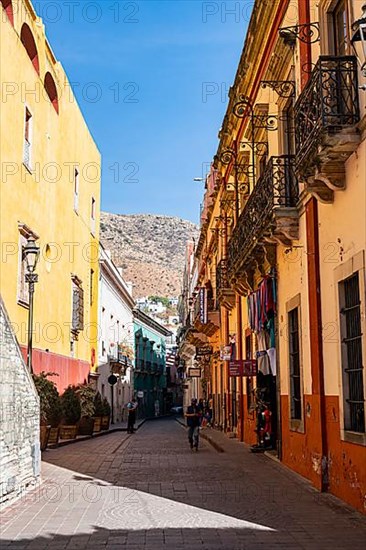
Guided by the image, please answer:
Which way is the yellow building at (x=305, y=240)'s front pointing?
to the viewer's left

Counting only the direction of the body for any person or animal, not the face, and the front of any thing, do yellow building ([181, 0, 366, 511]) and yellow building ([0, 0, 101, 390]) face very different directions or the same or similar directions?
very different directions

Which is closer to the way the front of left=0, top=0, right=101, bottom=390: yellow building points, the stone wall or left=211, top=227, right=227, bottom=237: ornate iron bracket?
the ornate iron bracket

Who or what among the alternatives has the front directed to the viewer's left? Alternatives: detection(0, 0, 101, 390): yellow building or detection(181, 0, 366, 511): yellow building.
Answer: detection(181, 0, 366, 511): yellow building

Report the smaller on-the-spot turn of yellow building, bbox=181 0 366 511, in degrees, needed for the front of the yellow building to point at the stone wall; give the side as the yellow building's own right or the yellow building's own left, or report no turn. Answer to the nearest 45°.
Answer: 0° — it already faces it

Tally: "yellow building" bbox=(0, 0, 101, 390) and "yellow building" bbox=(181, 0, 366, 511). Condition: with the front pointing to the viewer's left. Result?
1

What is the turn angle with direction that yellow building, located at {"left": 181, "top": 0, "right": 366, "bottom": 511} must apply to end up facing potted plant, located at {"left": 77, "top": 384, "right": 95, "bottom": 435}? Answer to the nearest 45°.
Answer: approximately 45° to its right

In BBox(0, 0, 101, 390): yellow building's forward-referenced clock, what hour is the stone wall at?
The stone wall is roughly at 3 o'clock from the yellow building.

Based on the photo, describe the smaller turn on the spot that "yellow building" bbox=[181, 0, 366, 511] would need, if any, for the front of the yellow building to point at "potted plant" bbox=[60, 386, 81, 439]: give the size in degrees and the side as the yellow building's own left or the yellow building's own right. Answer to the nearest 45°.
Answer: approximately 45° to the yellow building's own right

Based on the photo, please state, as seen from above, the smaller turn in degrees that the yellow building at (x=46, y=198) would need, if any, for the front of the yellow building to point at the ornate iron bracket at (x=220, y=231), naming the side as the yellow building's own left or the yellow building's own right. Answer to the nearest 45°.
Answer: approximately 45° to the yellow building's own left

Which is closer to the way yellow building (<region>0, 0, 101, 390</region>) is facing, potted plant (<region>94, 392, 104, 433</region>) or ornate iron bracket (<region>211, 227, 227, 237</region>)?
the ornate iron bracket

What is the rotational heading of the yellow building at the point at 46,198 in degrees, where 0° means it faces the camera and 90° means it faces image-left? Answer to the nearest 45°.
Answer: approximately 270°
